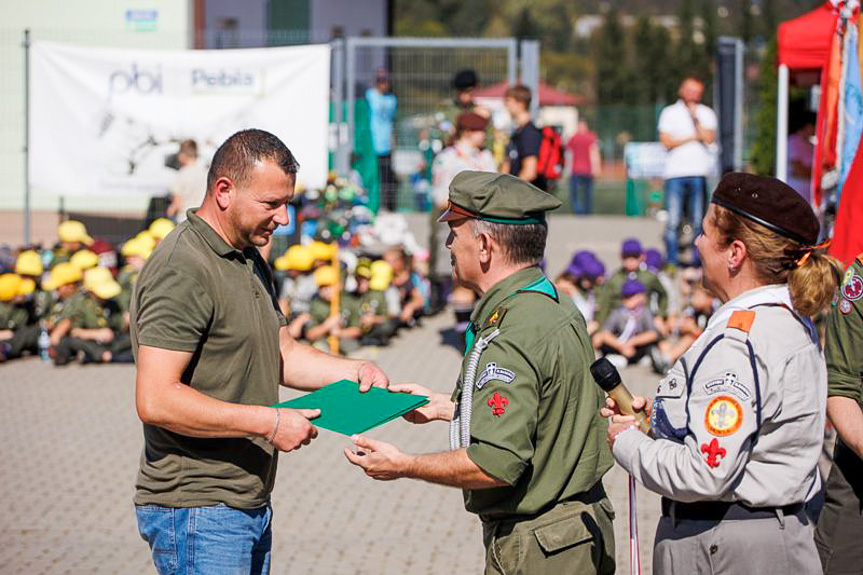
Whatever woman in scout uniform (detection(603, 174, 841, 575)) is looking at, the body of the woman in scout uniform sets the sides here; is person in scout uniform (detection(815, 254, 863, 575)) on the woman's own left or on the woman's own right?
on the woman's own right

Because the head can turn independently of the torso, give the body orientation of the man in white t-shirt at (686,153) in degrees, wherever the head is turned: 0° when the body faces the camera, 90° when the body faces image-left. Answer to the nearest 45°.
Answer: approximately 0°

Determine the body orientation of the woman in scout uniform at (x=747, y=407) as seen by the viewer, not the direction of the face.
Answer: to the viewer's left

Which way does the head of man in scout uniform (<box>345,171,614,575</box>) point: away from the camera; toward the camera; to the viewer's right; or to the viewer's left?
to the viewer's left

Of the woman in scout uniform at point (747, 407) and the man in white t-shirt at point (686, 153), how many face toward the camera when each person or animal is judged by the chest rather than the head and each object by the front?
1

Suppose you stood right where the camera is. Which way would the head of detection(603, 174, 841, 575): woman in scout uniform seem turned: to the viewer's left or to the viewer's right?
to the viewer's left

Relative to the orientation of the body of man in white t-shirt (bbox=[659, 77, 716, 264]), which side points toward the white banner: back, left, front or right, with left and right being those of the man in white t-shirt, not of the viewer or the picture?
right

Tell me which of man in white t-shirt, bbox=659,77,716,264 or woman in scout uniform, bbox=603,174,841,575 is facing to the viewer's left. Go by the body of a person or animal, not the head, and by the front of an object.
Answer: the woman in scout uniform
